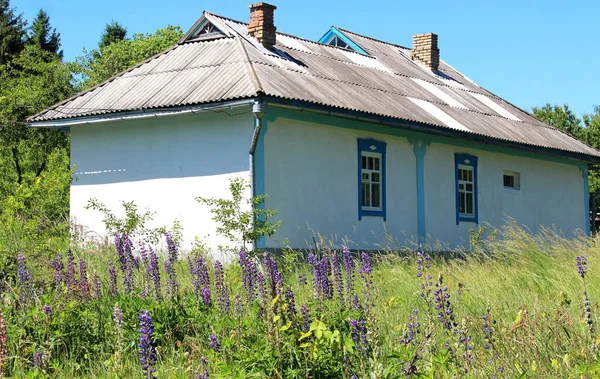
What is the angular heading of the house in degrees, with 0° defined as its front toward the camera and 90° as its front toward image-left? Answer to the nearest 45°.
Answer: approximately 315°

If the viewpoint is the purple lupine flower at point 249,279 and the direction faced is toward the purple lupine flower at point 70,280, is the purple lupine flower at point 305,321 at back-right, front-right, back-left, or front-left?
back-left

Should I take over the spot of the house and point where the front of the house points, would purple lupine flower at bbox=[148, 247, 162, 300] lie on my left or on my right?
on my right

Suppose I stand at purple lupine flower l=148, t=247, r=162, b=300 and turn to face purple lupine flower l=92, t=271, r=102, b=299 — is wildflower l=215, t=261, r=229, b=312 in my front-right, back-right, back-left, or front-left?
back-left

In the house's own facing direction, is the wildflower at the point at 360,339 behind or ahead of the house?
ahead

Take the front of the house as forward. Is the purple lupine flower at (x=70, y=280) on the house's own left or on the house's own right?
on the house's own right

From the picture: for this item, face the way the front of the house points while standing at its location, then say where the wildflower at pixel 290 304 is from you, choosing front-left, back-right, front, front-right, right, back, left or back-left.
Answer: front-right

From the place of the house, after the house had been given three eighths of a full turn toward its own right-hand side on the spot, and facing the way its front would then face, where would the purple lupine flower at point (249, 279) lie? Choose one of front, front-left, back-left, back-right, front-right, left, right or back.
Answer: left

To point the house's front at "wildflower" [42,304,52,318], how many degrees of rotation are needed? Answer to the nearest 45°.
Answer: approximately 45° to its right

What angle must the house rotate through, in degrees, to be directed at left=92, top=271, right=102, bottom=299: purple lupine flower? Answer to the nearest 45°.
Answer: approximately 45° to its right

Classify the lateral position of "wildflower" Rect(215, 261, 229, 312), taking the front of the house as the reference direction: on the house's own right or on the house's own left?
on the house's own right

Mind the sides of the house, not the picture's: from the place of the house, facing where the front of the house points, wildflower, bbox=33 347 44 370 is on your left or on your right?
on your right

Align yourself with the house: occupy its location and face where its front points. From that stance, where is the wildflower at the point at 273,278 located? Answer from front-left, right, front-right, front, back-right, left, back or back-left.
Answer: front-right

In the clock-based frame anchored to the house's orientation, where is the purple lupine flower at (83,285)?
The purple lupine flower is roughly at 2 o'clock from the house.

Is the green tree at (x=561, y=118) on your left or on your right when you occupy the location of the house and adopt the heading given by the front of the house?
on your left
